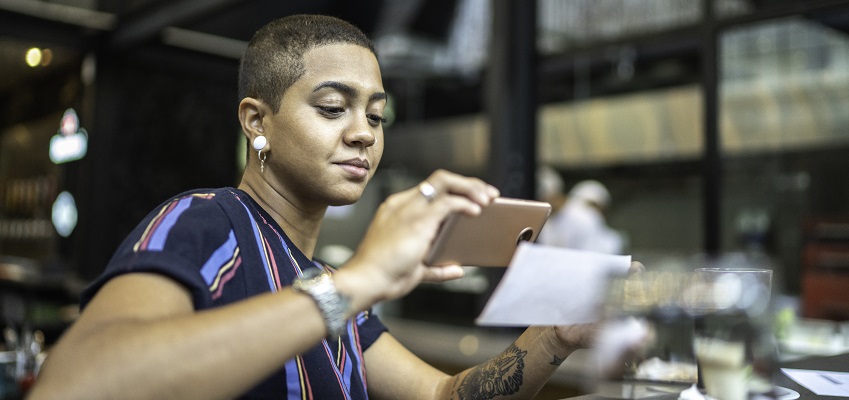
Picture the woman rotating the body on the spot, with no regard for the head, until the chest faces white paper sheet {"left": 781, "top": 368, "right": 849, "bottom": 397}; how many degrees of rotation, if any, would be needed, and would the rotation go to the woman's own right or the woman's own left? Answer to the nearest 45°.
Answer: approximately 45° to the woman's own left

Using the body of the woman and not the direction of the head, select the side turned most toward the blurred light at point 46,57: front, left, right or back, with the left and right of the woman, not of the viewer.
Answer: back

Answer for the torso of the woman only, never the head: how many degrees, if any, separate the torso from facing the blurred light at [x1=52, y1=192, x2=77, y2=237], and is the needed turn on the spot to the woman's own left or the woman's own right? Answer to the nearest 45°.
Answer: approximately 135° to the woman's own left

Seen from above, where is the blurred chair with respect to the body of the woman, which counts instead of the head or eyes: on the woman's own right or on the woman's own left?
on the woman's own left

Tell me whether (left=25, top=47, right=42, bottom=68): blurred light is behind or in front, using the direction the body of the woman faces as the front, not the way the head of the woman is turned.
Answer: behind

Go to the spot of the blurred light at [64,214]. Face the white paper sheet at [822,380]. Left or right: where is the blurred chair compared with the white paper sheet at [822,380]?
left

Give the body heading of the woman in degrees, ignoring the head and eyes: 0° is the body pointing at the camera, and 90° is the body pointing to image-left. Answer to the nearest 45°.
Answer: approximately 315°
